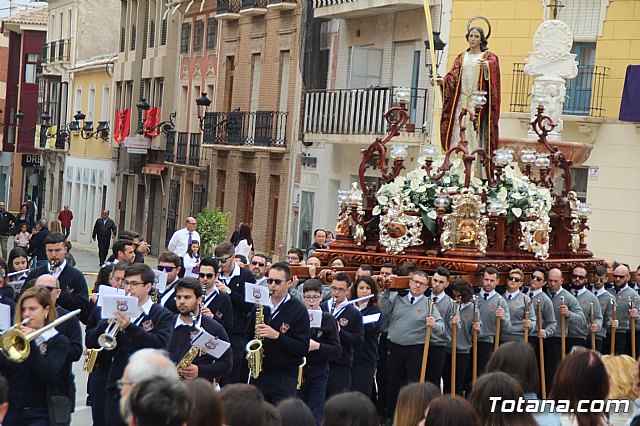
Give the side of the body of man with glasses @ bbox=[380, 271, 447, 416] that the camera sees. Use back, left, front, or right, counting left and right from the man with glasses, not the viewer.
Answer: front

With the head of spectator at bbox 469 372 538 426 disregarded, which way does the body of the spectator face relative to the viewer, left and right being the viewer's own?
facing away from the viewer

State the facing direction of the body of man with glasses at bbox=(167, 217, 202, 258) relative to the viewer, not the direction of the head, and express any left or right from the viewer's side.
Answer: facing the viewer and to the right of the viewer

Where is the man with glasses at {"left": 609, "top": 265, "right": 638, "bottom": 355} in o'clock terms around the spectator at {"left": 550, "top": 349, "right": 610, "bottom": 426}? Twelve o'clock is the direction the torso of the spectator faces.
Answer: The man with glasses is roughly at 12 o'clock from the spectator.

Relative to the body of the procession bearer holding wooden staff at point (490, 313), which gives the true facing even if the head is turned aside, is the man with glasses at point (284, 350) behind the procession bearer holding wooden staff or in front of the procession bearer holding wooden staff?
in front

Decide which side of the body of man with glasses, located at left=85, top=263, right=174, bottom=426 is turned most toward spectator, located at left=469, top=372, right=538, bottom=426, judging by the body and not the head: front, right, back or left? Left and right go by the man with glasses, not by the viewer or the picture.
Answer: left

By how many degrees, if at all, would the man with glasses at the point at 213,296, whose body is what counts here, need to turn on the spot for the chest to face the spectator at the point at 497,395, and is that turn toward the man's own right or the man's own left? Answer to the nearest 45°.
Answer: approximately 45° to the man's own left

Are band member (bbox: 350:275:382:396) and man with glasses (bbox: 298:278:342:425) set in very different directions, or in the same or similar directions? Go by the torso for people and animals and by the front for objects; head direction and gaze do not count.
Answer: same or similar directions

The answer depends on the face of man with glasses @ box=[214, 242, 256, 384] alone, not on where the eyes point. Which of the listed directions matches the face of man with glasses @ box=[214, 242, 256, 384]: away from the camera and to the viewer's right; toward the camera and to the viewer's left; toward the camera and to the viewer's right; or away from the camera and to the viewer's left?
toward the camera and to the viewer's left

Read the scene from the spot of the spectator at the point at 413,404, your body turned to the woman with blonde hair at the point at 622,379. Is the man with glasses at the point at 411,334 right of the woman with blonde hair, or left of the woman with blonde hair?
left

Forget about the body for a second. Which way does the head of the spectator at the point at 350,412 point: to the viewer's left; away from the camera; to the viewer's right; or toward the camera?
away from the camera

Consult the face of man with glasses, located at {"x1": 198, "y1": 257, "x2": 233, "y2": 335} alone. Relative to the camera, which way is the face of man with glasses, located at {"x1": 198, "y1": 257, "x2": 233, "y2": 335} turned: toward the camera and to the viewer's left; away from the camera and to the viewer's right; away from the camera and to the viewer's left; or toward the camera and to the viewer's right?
toward the camera and to the viewer's left

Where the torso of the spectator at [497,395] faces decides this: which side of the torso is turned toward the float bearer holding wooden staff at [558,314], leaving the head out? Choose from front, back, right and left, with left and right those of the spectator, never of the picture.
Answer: front

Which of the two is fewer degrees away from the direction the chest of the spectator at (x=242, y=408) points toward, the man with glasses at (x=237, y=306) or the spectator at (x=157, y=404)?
the man with glasses

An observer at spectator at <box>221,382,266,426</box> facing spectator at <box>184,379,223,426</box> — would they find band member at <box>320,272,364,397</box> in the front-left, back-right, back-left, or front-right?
back-right

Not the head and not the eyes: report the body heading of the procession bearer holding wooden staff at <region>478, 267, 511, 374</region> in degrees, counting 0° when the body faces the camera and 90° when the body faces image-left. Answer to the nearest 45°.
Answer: approximately 45°

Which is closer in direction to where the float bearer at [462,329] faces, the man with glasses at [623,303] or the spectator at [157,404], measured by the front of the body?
the spectator

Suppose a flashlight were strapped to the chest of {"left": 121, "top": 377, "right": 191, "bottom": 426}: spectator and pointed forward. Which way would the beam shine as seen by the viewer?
away from the camera
